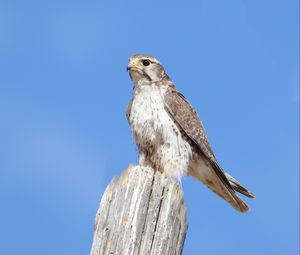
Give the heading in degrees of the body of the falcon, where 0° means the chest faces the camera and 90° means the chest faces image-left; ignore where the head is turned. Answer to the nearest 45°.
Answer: approximately 45°
